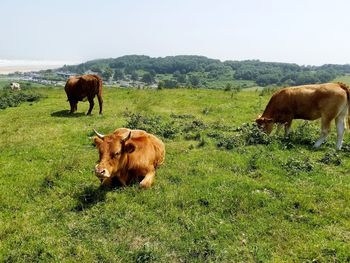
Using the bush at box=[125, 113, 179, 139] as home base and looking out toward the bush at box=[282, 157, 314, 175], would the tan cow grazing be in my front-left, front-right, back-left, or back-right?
front-left

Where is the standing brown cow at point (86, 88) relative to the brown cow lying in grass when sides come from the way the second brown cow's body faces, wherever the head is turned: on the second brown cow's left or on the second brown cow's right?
on the second brown cow's right

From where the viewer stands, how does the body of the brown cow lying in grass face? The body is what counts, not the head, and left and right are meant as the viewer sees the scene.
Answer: facing the viewer and to the left of the viewer

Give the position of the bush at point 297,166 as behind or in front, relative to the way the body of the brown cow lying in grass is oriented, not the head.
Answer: behind

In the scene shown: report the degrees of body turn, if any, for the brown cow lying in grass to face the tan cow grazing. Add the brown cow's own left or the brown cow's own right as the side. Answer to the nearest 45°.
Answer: approximately 180°

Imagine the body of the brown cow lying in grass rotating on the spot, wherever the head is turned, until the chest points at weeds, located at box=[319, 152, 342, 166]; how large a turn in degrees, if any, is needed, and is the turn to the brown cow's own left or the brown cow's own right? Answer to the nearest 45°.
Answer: approximately 135° to the brown cow's own left

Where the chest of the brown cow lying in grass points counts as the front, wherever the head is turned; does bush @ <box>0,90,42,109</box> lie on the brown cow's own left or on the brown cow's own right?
on the brown cow's own right

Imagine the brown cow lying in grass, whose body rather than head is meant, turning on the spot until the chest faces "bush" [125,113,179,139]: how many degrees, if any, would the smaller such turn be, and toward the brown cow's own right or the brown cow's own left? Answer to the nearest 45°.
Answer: approximately 135° to the brown cow's own right
